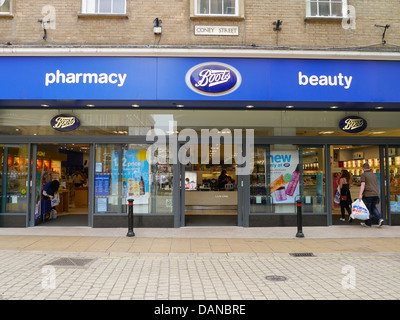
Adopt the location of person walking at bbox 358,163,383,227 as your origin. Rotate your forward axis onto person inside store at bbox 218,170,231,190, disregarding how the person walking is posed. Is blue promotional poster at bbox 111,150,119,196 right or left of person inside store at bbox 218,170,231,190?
left

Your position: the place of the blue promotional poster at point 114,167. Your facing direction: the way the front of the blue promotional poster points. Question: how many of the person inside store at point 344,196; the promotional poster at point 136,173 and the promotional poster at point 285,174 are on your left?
3

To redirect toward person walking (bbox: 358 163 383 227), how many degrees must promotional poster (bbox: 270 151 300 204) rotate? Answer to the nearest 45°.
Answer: approximately 90° to its left

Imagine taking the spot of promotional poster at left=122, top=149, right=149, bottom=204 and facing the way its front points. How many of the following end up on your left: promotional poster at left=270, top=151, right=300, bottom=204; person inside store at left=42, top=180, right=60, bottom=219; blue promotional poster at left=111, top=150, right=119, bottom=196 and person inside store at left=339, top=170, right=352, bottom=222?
2

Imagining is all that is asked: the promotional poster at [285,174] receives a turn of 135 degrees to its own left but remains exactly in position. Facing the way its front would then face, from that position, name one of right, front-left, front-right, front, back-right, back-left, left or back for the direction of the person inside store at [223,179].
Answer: left

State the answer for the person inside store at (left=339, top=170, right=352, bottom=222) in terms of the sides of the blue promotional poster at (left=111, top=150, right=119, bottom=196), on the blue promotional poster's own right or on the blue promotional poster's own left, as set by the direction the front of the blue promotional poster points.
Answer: on the blue promotional poster's own left

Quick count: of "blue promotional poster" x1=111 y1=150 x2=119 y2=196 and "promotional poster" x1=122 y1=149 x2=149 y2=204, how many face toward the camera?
2

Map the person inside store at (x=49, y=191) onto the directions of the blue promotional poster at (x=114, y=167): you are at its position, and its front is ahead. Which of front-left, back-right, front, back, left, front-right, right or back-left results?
back-right

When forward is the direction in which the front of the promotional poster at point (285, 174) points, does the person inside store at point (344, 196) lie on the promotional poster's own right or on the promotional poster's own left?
on the promotional poster's own left

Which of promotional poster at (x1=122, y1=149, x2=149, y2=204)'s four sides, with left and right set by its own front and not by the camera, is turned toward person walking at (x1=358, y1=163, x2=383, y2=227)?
left

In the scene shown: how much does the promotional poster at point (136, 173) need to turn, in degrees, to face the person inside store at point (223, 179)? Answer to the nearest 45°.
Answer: approximately 135° to its left

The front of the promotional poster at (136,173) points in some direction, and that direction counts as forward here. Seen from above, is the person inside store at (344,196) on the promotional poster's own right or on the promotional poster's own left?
on the promotional poster's own left

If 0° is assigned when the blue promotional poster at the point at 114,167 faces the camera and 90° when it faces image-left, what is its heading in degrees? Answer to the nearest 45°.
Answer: approximately 0°
